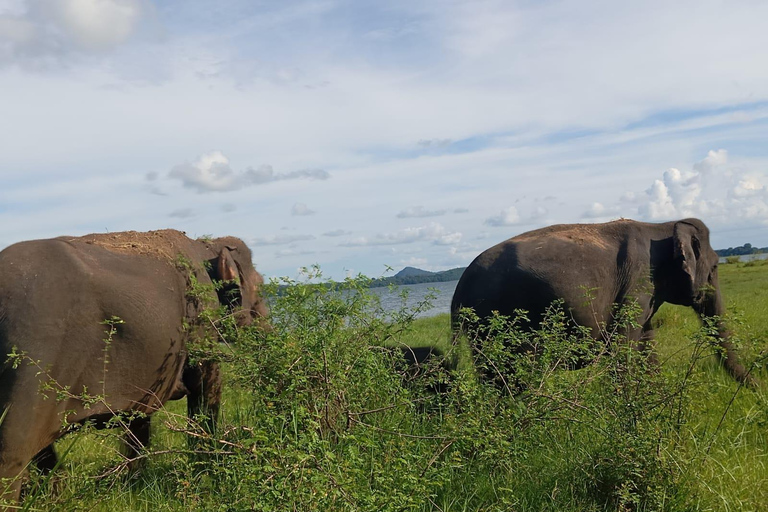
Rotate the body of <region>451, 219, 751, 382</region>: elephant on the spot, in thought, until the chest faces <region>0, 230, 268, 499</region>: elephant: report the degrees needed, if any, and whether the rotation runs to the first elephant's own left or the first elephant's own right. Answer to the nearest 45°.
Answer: approximately 135° to the first elephant's own right

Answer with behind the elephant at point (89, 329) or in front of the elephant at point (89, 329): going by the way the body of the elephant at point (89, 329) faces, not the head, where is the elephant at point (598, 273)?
in front

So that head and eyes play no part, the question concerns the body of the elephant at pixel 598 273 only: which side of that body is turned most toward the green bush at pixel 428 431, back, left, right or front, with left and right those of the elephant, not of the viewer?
right

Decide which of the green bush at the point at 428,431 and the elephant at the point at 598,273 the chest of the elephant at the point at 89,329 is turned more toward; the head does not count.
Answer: the elephant

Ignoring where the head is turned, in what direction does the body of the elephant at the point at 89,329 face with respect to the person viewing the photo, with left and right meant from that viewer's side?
facing away from the viewer and to the right of the viewer

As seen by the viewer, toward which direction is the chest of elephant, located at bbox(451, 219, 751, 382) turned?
to the viewer's right

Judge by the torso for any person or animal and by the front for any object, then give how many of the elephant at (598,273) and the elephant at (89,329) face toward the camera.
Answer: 0
